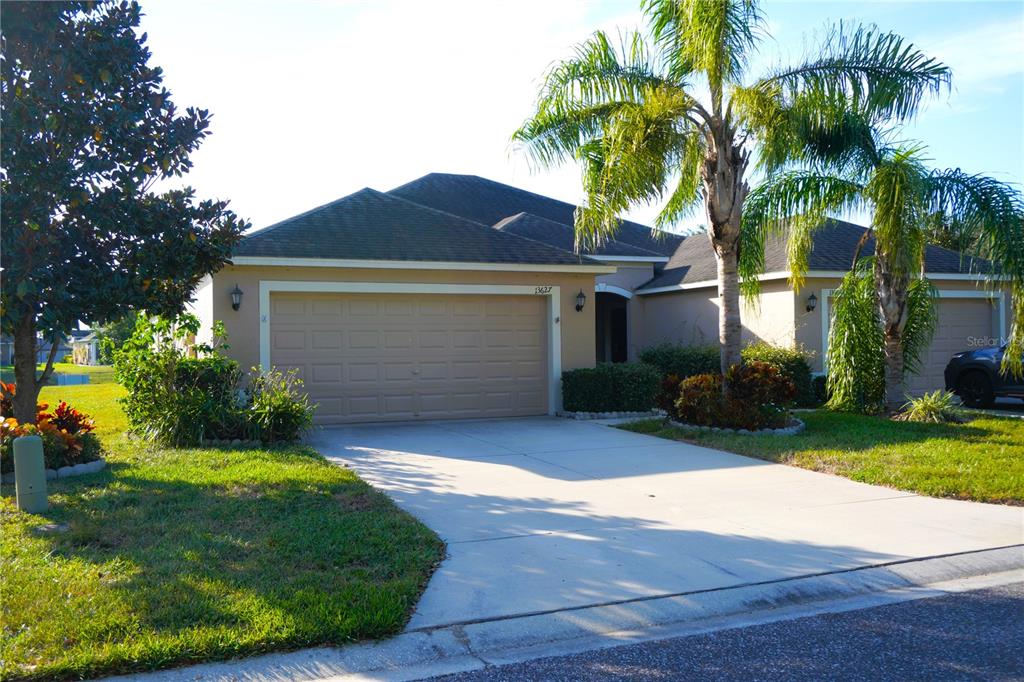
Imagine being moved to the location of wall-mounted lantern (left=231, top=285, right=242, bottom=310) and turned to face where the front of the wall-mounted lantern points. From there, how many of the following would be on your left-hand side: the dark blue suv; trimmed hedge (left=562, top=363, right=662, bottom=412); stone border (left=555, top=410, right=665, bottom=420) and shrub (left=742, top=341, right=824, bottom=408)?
4

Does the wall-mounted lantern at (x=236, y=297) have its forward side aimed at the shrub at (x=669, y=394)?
no

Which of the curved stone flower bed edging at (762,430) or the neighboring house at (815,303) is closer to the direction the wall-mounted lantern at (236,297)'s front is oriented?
the curved stone flower bed edging

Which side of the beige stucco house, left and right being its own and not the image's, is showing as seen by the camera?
front

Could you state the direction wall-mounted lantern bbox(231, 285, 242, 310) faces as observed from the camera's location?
facing the viewer

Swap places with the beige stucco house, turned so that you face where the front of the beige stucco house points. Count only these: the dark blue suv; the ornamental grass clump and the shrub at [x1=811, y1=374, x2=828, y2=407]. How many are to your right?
0

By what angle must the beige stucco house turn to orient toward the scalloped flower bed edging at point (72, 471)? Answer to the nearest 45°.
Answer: approximately 45° to its right

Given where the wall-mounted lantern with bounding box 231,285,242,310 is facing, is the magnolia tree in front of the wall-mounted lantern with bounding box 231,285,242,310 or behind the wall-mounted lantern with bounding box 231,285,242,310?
in front

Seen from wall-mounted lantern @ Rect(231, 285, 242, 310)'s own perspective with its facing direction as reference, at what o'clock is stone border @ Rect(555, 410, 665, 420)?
The stone border is roughly at 9 o'clock from the wall-mounted lantern.

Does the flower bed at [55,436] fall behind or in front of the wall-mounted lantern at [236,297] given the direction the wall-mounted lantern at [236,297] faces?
in front

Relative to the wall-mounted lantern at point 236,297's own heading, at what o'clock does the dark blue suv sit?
The dark blue suv is roughly at 9 o'clock from the wall-mounted lantern.

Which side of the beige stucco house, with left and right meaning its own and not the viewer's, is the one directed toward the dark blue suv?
left

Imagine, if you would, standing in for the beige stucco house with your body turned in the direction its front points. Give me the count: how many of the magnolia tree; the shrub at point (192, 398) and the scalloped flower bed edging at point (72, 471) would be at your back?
0

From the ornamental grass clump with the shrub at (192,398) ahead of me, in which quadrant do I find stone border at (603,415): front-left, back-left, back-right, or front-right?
front-right

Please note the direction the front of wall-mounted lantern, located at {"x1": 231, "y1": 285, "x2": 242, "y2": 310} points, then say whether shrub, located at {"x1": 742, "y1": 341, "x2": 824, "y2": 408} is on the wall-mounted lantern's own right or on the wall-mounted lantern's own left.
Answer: on the wall-mounted lantern's own left
